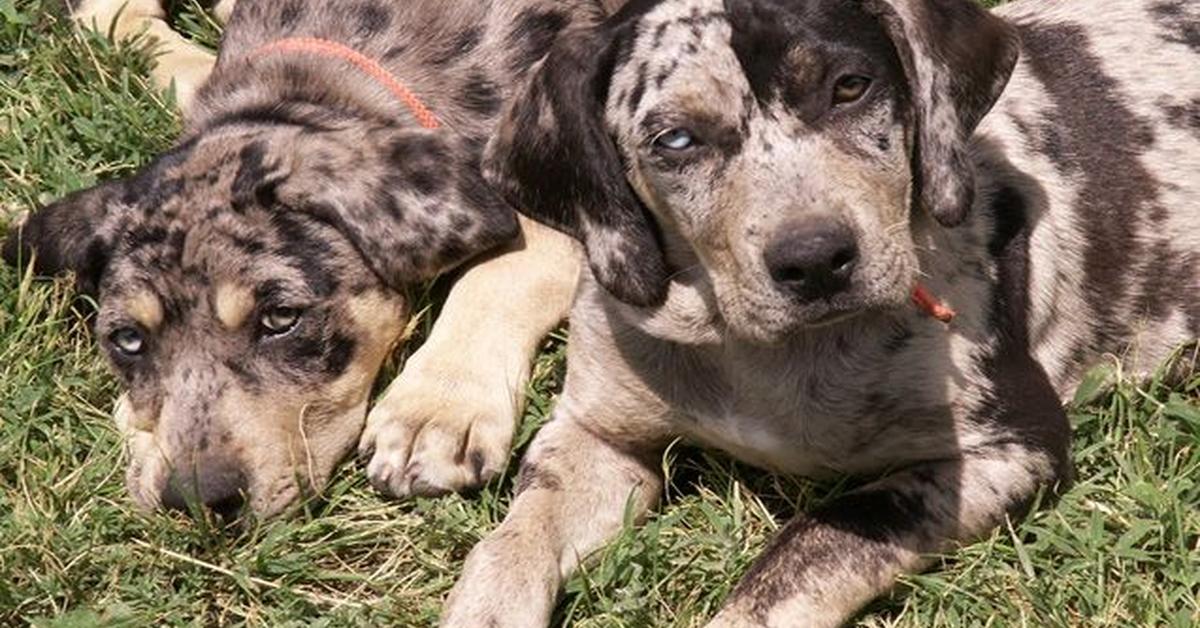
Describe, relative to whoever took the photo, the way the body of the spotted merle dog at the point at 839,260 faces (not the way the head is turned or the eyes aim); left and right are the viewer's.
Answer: facing the viewer and to the left of the viewer

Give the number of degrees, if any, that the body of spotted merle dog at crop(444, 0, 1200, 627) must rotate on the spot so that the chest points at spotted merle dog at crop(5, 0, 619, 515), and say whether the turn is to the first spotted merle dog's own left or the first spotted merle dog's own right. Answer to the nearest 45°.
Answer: approximately 45° to the first spotted merle dog's own right
